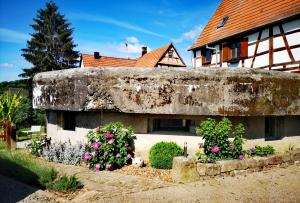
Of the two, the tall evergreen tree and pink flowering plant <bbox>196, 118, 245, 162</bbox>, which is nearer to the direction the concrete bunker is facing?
the pink flowering plant

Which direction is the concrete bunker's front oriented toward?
toward the camera

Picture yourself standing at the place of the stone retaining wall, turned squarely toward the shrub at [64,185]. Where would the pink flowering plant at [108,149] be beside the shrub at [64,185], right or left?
right

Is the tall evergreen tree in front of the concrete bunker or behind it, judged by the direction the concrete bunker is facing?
behind

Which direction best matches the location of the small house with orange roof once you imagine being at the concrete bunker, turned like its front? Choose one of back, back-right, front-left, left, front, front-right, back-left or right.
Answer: back

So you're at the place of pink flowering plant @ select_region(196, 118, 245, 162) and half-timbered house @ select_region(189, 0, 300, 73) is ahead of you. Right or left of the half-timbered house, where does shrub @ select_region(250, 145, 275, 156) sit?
right

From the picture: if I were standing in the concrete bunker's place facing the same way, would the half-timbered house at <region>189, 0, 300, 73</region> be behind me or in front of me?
behind

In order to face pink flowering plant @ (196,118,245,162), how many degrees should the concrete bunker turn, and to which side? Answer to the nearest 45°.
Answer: approximately 45° to its left

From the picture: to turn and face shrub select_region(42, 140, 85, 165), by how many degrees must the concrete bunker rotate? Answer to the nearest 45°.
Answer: approximately 90° to its right
